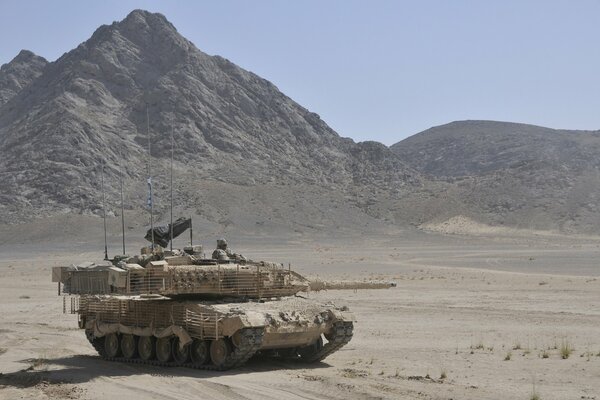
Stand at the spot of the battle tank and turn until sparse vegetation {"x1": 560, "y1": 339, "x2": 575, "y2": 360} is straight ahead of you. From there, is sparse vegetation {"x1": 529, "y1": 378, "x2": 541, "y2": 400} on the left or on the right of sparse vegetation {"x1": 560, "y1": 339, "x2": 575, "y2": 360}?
right

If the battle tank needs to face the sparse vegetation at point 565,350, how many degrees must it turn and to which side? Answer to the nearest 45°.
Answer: approximately 45° to its left

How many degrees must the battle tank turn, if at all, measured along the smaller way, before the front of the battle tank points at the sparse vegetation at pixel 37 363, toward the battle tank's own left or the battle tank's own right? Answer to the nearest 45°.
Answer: approximately 135° to the battle tank's own right

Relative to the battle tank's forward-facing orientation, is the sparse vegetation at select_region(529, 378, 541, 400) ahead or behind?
ahead

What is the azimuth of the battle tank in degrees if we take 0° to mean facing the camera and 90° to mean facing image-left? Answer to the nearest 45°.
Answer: approximately 315°

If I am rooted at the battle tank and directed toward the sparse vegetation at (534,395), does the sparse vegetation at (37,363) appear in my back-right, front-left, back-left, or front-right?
back-right
